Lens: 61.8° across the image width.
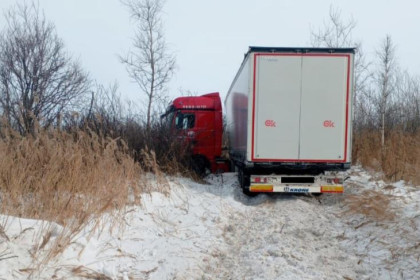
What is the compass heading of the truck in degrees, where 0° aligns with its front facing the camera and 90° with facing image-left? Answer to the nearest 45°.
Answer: approximately 135°

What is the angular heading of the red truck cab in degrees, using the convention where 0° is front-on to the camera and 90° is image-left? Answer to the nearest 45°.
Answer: approximately 90°
